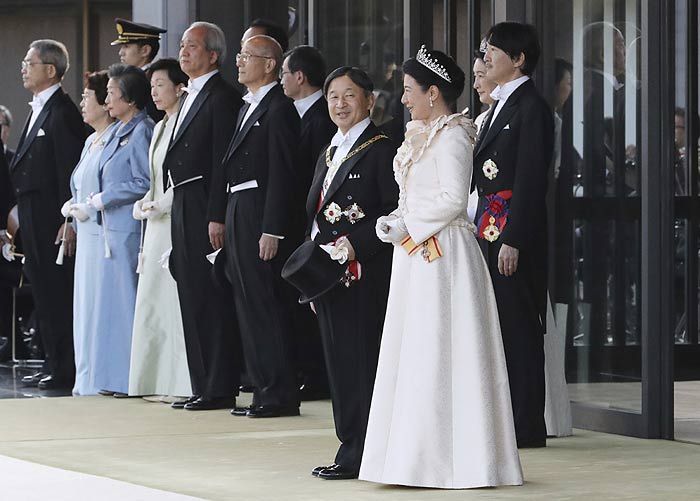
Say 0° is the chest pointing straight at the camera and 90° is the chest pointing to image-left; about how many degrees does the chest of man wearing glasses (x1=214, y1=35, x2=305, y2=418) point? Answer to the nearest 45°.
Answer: approximately 45°

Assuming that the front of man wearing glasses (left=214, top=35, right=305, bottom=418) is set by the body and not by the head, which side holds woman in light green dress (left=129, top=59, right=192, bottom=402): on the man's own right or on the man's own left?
on the man's own right

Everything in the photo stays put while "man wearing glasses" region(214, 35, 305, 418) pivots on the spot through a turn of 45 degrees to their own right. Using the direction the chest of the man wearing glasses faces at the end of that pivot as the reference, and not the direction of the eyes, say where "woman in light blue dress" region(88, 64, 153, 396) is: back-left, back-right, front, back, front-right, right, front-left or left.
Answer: front-right

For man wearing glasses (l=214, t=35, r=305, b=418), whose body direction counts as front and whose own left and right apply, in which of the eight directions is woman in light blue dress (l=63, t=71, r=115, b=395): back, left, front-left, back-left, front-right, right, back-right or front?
right

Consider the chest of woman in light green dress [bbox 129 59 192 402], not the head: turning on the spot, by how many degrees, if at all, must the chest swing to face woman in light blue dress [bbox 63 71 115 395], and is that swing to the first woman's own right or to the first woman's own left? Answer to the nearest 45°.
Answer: approximately 90° to the first woman's own right

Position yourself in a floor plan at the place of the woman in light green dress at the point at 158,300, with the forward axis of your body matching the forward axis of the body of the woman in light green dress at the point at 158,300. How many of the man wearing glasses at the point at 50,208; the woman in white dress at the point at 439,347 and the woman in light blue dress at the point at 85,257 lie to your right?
2

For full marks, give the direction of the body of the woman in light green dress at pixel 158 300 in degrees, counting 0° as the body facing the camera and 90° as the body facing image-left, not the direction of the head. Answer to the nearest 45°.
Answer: approximately 45°

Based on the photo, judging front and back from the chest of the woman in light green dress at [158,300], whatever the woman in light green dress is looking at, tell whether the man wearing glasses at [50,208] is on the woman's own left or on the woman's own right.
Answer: on the woman's own right

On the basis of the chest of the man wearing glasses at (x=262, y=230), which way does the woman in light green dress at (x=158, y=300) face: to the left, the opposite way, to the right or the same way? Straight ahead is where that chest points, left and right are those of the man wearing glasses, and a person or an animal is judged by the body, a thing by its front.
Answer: the same way

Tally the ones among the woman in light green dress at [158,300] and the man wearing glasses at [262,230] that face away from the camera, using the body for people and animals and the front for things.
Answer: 0

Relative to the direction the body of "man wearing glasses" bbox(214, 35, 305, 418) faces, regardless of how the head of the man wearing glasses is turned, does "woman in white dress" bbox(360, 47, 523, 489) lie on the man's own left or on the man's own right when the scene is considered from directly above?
on the man's own left
